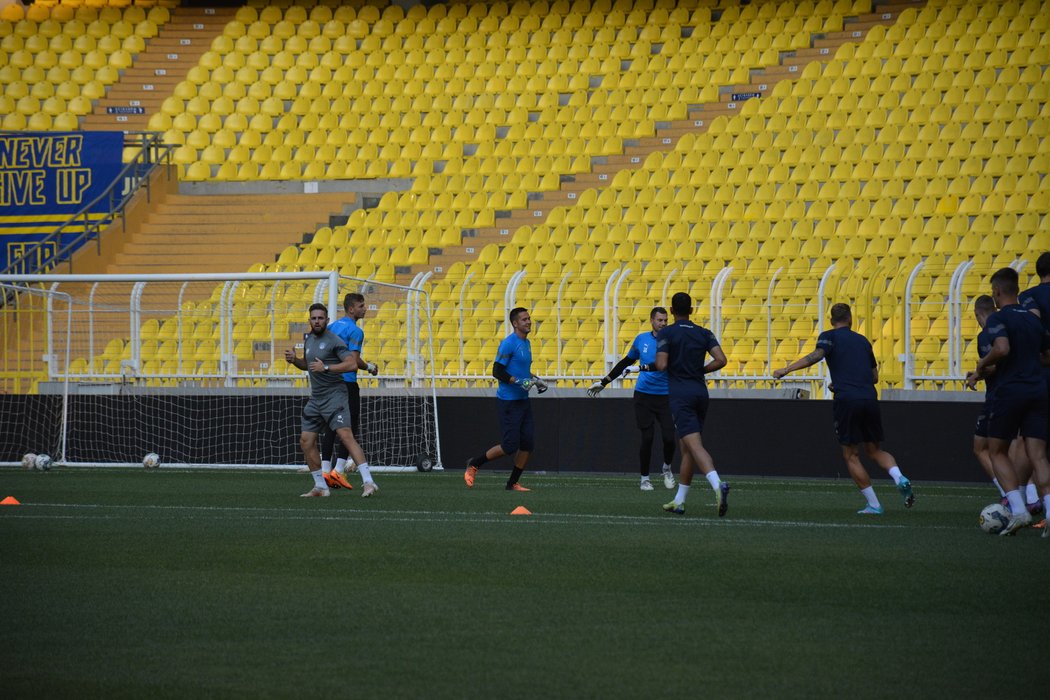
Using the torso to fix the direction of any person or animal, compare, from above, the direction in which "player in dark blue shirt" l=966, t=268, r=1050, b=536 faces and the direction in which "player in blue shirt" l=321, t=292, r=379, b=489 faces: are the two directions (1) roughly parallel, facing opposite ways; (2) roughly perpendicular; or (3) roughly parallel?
roughly perpendicular

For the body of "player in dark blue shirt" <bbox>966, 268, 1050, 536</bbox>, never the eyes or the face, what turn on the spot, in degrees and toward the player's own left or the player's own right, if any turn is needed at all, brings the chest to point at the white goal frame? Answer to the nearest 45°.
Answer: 0° — they already face it

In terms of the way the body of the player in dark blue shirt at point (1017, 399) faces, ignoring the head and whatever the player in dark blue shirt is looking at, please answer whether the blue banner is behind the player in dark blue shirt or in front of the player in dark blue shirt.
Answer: in front

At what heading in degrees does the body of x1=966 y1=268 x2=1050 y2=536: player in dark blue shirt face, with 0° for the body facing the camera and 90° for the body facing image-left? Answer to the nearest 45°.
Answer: approximately 135°

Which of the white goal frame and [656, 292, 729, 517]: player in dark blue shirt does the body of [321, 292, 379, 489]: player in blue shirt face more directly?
the player in dark blue shirt

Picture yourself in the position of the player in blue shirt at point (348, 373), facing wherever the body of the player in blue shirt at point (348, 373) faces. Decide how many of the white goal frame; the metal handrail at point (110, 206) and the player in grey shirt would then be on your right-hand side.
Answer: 1

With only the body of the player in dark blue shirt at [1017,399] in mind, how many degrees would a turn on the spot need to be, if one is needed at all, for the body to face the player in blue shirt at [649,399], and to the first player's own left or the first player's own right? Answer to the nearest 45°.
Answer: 0° — they already face them
